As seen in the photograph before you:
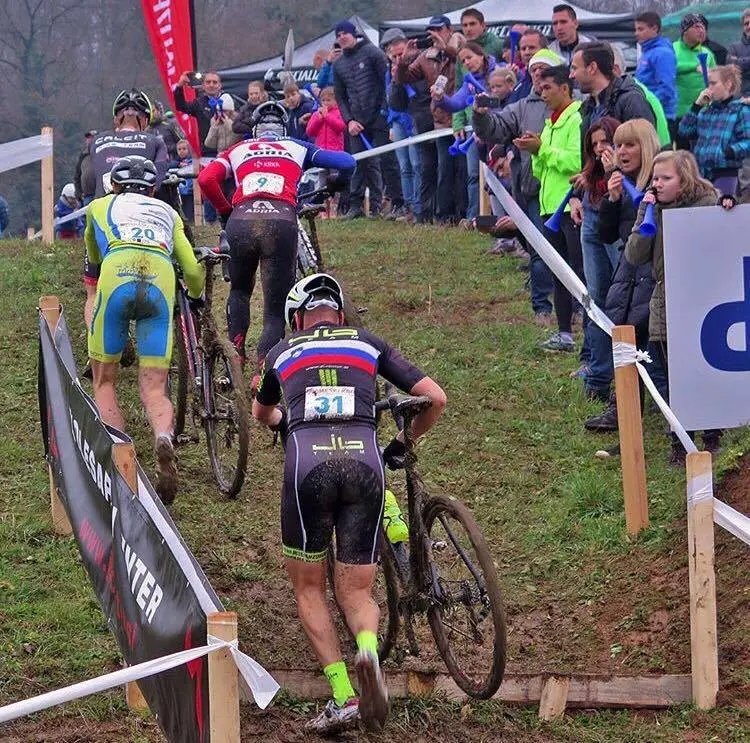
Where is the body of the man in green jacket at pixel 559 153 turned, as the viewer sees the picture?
to the viewer's left

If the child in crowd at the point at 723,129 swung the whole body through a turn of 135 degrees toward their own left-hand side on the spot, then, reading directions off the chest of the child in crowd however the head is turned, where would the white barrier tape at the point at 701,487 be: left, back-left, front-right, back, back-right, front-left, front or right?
right

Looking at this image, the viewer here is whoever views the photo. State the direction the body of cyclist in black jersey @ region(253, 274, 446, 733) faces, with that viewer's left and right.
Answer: facing away from the viewer

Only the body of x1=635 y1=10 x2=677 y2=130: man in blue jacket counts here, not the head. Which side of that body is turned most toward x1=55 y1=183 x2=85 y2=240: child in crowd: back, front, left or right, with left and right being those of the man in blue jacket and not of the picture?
front

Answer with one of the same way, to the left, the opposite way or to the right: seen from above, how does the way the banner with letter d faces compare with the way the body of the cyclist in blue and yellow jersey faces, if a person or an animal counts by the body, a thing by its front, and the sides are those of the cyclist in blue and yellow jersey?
the opposite way

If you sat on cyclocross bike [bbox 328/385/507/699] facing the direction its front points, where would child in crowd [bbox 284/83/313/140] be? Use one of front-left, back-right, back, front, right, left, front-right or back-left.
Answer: front-right

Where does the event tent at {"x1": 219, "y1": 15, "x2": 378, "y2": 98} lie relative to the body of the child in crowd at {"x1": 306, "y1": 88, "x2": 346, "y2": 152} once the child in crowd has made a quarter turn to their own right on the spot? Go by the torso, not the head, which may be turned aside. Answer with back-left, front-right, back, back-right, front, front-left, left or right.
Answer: right

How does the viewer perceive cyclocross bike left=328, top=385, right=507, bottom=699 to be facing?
facing away from the viewer and to the left of the viewer

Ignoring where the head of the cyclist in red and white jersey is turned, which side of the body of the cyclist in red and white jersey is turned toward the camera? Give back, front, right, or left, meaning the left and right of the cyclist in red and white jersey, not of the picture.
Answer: back

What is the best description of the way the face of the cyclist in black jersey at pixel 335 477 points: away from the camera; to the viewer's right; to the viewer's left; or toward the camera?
away from the camera

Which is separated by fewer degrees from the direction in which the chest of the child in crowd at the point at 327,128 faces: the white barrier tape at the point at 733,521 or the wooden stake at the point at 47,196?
the white barrier tape

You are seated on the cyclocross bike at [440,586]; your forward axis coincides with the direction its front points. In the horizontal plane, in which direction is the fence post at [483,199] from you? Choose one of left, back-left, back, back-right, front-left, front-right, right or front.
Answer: front-right

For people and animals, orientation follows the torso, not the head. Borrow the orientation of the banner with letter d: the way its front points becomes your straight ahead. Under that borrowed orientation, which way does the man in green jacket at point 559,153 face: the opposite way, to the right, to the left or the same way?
to the right

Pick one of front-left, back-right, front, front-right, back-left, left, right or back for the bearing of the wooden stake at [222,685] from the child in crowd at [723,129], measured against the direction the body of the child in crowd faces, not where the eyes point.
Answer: front-left

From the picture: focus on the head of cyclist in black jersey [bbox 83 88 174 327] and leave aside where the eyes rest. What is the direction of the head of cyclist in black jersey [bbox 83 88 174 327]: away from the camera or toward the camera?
away from the camera

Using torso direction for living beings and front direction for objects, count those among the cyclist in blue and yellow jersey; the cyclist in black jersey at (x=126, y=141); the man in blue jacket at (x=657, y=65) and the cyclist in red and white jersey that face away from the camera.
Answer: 3
